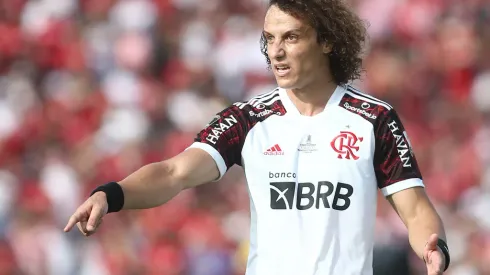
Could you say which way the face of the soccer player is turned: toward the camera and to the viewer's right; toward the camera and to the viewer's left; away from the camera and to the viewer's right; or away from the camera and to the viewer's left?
toward the camera and to the viewer's left

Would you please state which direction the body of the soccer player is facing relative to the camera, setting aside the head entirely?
toward the camera
